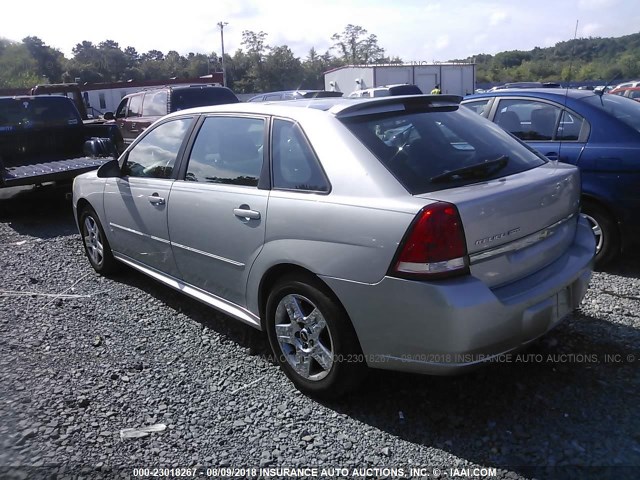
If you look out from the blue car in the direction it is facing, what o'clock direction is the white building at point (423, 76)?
The white building is roughly at 1 o'clock from the blue car.

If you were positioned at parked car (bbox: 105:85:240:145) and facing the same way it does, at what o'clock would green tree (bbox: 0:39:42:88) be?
The green tree is roughly at 1 o'clock from the parked car.

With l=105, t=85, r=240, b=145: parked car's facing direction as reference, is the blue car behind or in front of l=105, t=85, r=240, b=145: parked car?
behind

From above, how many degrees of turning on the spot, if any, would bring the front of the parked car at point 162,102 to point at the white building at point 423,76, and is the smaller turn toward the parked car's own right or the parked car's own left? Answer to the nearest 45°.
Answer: approximately 90° to the parked car's own right

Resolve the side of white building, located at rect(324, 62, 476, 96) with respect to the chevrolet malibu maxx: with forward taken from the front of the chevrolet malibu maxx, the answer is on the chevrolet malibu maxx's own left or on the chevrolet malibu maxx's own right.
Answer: on the chevrolet malibu maxx's own right

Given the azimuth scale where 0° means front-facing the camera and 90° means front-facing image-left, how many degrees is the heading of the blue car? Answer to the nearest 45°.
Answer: approximately 135°

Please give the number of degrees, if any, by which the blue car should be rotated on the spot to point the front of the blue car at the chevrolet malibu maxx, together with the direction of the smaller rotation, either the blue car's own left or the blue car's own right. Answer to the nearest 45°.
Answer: approximately 90° to the blue car's own left

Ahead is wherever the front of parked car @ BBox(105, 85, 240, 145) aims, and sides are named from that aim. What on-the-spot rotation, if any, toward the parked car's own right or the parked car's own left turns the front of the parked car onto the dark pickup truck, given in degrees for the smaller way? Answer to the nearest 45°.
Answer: approximately 90° to the parked car's own left

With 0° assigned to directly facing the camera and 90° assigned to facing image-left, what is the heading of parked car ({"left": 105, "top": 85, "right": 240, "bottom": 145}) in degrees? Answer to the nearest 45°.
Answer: approximately 135°

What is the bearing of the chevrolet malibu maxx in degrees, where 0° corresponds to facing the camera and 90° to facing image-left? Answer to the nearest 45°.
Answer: approximately 135°

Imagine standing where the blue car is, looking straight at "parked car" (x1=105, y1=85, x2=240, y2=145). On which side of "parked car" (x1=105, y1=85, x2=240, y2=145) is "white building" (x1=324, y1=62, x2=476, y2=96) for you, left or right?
right
